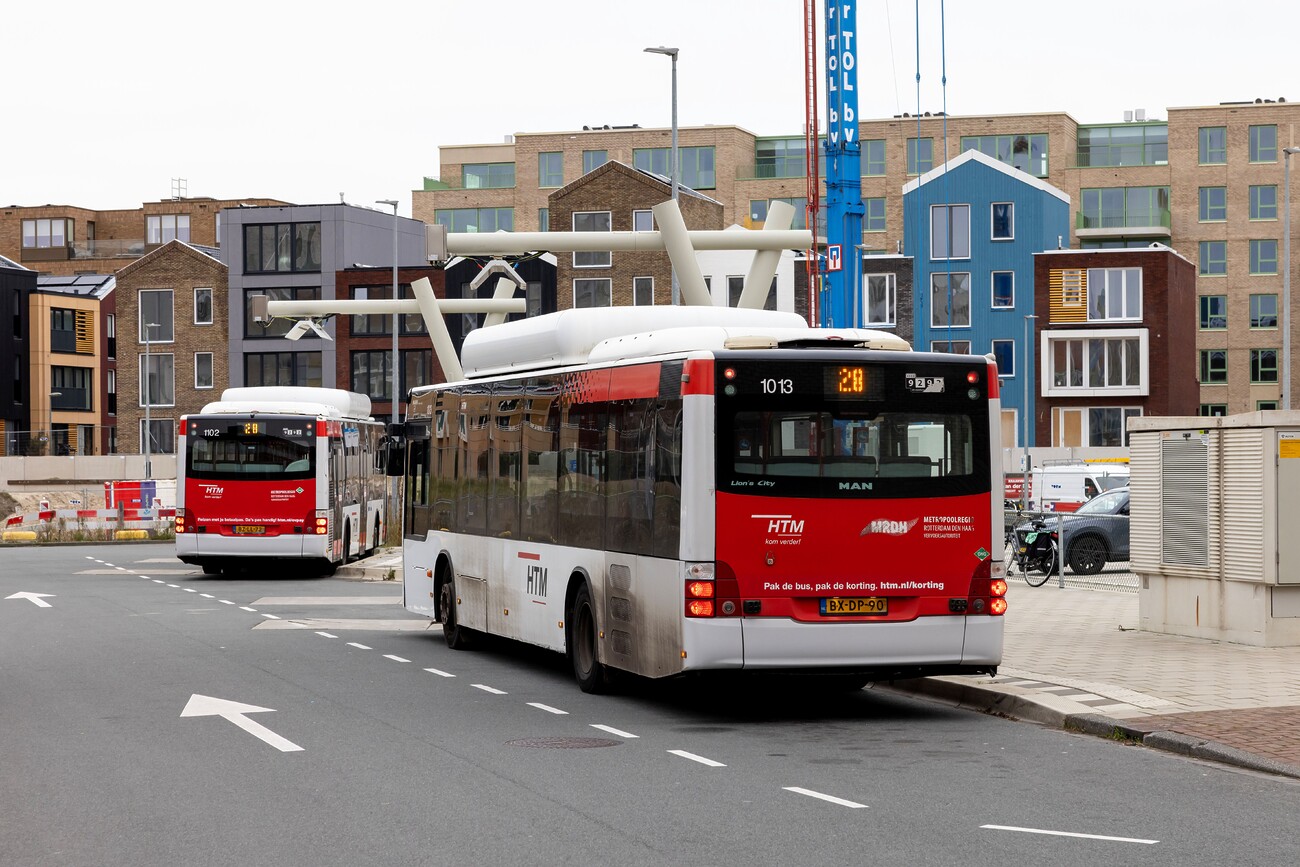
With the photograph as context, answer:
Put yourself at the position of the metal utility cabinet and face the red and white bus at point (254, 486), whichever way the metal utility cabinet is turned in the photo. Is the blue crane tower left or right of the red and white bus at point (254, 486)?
right

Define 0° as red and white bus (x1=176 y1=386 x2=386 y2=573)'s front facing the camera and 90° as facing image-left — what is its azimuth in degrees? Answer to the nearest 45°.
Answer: approximately 180°

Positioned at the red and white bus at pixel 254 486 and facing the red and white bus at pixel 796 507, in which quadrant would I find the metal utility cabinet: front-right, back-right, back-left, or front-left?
front-left

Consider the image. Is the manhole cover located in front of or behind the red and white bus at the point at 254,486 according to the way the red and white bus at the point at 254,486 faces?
behind

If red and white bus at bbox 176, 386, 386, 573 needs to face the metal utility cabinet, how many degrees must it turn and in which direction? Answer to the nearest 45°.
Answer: approximately 135° to its right

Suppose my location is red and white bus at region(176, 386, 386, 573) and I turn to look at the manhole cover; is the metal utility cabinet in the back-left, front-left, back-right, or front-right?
front-left

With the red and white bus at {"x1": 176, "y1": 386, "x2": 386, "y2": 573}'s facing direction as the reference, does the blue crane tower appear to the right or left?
on its right

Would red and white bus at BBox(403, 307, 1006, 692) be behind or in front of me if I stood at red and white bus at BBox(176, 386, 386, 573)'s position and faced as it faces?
behind

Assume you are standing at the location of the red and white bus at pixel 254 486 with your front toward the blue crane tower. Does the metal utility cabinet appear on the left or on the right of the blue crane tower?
right
